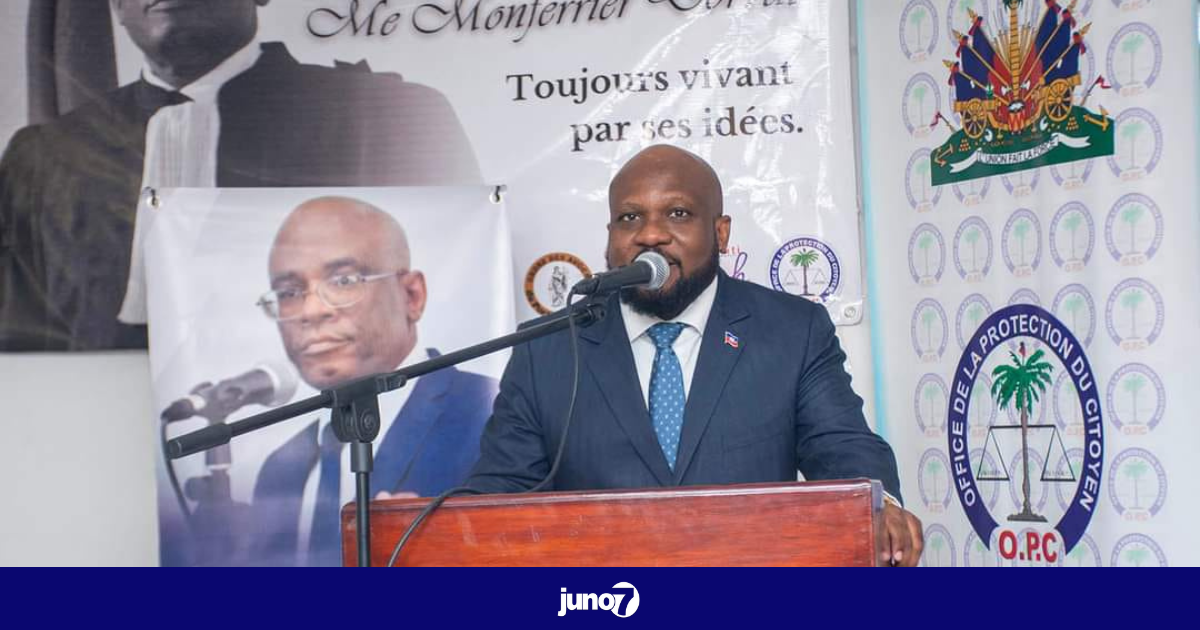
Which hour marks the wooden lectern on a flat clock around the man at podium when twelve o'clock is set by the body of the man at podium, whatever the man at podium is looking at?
The wooden lectern is roughly at 12 o'clock from the man at podium.

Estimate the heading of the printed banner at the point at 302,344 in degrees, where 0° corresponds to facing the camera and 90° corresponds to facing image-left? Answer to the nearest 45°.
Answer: approximately 0°

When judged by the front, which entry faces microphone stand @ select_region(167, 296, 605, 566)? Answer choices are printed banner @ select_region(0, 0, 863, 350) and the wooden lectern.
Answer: the printed banner

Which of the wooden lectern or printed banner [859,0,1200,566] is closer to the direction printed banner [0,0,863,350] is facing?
the wooden lectern

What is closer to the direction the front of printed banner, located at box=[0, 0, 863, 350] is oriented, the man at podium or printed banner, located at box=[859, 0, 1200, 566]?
the man at podium
